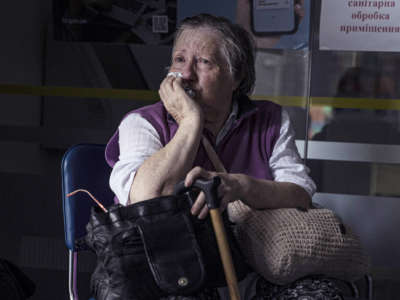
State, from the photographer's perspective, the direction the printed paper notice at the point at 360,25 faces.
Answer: facing the viewer

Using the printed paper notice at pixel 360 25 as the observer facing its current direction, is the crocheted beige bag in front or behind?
in front

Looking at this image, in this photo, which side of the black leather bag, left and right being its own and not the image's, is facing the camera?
front

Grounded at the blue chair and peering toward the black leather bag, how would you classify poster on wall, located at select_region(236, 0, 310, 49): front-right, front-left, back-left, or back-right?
back-left

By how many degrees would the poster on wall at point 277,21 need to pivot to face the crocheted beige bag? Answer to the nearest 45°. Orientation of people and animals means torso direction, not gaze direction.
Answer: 0° — it already faces it

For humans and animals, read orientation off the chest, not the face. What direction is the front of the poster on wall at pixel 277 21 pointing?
toward the camera

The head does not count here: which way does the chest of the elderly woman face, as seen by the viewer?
toward the camera
